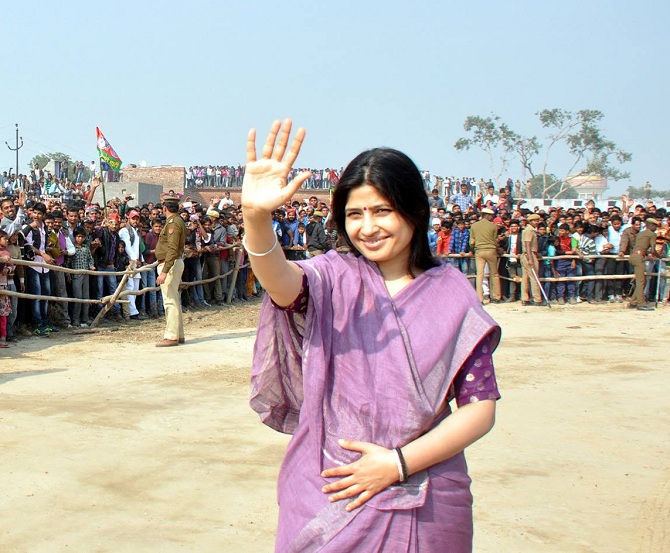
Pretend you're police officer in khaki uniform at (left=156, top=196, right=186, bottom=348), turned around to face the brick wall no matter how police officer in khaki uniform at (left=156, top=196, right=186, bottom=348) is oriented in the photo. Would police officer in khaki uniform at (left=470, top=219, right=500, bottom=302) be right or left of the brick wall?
right

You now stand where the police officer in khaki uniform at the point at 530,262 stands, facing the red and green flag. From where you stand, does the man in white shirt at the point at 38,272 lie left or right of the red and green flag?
left

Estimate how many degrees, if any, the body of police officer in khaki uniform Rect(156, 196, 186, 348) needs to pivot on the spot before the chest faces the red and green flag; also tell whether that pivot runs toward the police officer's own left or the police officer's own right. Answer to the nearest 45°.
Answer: approximately 90° to the police officer's own right

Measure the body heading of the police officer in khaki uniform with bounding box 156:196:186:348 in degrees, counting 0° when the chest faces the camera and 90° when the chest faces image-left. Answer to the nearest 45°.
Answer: approximately 90°

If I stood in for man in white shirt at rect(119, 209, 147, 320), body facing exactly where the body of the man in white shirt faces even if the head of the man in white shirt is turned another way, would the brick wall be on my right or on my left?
on my left

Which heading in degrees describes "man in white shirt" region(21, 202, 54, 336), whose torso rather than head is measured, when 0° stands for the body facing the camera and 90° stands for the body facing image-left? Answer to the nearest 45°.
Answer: approximately 315°

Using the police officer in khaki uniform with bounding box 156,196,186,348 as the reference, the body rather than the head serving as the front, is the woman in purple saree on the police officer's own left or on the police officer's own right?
on the police officer's own left
